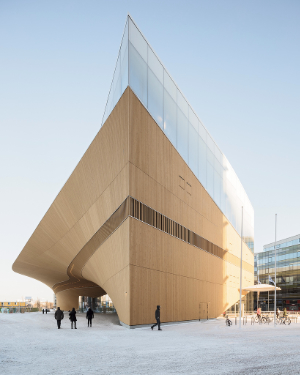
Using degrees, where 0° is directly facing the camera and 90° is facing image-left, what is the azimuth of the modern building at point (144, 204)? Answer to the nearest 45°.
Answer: approximately 45°
